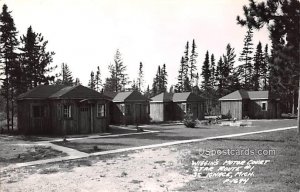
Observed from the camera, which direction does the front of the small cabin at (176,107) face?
facing the viewer and to the right of the viewer

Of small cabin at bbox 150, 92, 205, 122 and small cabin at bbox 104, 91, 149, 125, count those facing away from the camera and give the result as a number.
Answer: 0

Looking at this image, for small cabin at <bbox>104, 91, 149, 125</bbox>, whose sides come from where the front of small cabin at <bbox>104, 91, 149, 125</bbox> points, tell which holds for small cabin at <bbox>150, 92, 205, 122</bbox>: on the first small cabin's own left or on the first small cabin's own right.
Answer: on the first small cabin's own left

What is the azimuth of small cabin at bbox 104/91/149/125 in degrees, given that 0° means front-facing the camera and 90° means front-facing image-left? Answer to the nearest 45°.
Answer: approximately 315°

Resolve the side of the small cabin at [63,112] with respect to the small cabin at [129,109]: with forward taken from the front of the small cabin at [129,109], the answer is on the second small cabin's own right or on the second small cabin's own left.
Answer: on the second small cabin's own right

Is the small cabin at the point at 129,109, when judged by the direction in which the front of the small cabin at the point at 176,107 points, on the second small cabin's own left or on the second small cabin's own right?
on the second small cabin's own right
